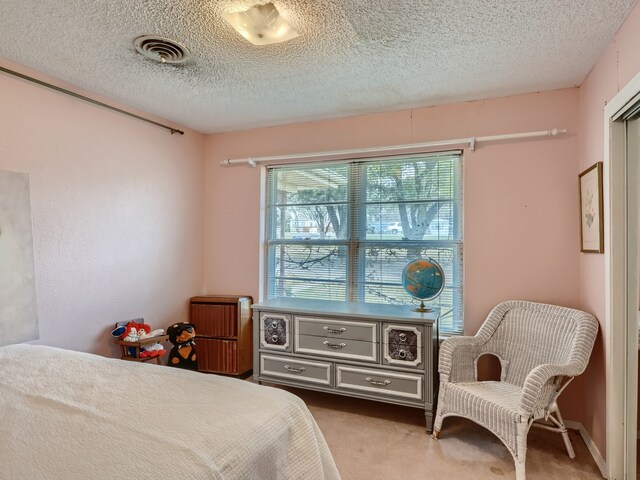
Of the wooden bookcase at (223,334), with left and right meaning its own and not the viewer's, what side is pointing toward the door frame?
left

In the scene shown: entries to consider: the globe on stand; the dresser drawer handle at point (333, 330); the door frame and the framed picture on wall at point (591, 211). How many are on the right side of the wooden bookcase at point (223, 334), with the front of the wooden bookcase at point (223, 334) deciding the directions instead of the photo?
0

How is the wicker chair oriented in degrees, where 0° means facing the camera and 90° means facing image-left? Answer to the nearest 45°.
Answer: approximately 45°

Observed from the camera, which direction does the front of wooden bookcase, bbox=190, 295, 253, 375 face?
facing the viewer and to the left of the viewer

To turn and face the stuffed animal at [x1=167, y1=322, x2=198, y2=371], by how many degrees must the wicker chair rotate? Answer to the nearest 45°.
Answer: approximately 45° to its right

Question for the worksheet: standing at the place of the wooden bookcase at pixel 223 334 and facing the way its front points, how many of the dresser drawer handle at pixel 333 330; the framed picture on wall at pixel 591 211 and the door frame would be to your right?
0

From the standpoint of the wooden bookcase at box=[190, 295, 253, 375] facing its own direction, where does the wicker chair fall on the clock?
The wicker chair is roughly at 9 o'clock from the wooden bookcase.

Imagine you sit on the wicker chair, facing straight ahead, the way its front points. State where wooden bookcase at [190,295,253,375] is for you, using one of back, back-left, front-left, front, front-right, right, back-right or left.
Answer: front-right
